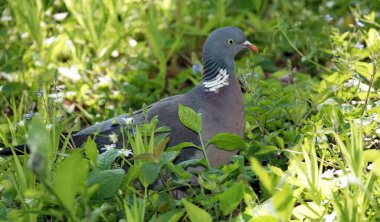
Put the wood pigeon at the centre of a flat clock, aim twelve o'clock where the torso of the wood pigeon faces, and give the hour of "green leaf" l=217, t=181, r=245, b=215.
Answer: The green leaf is roughly at 3 o'clock from the wood pigeon.

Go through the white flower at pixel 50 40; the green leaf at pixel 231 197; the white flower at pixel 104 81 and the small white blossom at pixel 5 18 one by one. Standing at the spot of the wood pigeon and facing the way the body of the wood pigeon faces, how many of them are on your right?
1

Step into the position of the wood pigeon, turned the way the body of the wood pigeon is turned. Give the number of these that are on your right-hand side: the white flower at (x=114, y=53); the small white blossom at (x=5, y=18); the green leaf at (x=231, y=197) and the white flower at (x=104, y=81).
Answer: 1

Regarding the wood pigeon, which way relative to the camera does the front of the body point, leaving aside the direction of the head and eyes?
to the viewer's right

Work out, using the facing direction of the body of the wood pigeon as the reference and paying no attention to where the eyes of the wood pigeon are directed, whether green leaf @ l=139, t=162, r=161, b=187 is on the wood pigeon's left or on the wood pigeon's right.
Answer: on the wood pigeon's right

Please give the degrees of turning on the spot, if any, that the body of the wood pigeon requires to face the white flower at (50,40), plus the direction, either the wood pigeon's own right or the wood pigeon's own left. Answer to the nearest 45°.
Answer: approximately 135° to the wood pigeon's own left

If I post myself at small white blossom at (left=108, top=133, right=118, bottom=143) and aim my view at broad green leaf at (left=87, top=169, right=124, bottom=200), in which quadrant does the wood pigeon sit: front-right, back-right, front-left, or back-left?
back-left

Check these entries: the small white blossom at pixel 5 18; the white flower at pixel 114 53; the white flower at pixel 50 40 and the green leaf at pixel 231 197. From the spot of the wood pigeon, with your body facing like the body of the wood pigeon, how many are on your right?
1

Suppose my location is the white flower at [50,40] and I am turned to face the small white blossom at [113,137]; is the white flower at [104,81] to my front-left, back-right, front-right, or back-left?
front-left

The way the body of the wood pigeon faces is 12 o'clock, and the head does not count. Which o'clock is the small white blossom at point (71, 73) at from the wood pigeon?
The small white blossom is roughly at 8 o'clock from the wood pigeon.

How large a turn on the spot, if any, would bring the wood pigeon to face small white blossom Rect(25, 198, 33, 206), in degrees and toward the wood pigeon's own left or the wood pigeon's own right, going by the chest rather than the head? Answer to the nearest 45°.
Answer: approximately 135° to the wood pigeon's own right

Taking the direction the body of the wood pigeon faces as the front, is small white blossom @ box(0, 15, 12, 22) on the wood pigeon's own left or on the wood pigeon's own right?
on the wood pigeon's own left
